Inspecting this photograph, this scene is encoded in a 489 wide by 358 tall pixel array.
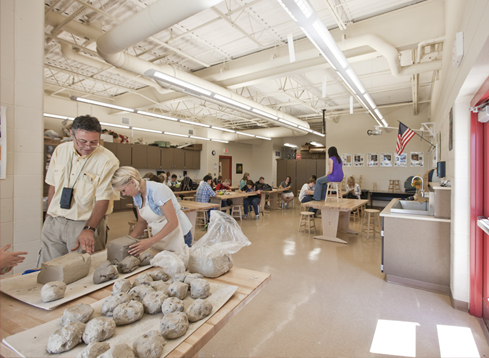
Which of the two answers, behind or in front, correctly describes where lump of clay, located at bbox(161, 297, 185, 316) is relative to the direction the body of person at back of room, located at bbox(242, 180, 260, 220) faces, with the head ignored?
in front

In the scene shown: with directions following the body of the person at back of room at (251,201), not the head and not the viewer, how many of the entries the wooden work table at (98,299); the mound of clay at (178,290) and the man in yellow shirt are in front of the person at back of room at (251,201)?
3

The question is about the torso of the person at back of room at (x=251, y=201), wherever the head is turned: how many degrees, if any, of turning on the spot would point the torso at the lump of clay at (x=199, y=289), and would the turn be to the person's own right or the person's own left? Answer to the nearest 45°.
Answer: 0° — they already face it

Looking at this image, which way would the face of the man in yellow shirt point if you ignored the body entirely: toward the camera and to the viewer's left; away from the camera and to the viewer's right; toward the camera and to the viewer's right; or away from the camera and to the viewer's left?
toward the camera and to the viewer's right

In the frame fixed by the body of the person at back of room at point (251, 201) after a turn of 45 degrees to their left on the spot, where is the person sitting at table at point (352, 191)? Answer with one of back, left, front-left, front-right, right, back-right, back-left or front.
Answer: front-left

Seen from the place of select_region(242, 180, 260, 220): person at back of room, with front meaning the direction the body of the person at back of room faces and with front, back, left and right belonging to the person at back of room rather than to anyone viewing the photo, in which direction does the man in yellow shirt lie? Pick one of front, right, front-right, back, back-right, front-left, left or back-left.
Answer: front

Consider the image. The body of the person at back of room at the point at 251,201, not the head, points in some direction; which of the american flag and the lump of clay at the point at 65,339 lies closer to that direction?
the lump of clay

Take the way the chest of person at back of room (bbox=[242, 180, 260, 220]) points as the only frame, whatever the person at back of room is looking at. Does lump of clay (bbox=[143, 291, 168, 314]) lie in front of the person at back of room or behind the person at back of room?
in front

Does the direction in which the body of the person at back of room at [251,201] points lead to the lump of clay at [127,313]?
yes

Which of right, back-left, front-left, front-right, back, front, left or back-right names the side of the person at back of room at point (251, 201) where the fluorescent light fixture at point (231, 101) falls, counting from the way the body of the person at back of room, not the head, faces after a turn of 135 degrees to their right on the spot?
back-left

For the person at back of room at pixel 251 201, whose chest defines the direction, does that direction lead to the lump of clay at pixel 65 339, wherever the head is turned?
yes

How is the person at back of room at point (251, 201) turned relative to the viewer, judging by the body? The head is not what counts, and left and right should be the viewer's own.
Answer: facing the viewer

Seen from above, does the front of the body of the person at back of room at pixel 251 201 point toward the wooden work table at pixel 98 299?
yes

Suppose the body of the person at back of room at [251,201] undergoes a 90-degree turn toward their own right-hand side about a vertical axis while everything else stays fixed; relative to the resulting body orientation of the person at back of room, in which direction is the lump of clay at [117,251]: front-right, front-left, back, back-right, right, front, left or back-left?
left

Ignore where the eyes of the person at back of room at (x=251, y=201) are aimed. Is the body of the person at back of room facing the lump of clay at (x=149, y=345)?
yes

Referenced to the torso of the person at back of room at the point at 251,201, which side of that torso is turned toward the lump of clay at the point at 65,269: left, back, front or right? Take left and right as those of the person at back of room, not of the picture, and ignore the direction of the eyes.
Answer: front

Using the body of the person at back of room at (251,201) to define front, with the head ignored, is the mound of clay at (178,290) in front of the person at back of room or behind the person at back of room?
in front

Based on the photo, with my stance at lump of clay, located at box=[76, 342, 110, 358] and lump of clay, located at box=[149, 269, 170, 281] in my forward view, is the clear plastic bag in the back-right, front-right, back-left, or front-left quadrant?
front-right

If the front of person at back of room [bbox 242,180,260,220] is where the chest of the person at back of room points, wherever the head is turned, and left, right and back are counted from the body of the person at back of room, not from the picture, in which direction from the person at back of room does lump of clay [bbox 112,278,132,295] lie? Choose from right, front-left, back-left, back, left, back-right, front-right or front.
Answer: front

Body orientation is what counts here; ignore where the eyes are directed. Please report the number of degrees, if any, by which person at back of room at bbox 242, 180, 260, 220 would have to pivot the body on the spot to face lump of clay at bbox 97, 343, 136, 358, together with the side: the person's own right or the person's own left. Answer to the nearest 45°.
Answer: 0° — they already face it

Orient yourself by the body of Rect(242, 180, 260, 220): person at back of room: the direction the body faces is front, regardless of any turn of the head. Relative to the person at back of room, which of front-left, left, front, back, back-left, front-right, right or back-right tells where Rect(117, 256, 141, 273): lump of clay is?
front

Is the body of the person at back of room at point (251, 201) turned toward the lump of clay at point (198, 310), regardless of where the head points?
yes
